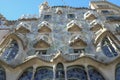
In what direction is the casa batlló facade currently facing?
toward the camera
